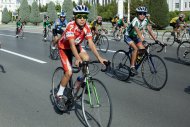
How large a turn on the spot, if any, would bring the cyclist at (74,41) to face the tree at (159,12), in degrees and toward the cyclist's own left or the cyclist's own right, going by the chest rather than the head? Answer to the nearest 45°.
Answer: approximately 135° to the cyclist's own left

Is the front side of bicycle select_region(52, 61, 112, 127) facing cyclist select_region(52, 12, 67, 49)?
no

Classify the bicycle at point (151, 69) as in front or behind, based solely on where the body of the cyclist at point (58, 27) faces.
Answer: in front

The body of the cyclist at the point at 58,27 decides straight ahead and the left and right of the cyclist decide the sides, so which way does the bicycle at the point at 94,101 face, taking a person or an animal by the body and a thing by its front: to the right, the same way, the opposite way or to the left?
the same way

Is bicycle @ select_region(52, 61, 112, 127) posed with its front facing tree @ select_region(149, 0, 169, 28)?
no

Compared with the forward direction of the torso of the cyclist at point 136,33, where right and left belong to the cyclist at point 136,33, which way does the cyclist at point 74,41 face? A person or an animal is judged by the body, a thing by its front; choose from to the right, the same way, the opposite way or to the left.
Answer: the same way

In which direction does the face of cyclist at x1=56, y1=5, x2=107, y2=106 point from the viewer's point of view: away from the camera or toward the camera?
toward the camera

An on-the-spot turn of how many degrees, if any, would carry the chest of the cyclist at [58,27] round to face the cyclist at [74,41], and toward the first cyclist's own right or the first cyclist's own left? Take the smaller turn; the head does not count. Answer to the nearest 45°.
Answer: approximately 45° to the first cyclist's own right

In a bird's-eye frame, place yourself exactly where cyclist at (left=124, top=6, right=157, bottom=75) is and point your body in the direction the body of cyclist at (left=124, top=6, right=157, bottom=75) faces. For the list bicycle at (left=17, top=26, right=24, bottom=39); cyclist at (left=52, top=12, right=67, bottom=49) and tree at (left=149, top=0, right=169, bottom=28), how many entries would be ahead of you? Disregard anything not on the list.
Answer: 0

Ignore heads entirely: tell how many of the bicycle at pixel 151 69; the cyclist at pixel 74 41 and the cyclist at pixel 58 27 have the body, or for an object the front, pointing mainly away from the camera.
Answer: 0

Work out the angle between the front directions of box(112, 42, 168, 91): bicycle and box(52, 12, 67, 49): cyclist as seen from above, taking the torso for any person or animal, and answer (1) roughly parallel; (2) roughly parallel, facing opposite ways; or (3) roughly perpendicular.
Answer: roughly parallel

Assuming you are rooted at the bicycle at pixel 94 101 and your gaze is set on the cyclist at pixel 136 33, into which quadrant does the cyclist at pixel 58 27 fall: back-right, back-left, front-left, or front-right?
front-left

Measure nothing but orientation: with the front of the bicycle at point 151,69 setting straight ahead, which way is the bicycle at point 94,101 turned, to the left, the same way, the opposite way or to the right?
the same way

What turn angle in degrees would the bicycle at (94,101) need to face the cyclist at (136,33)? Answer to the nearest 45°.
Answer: approximately 135° to its left

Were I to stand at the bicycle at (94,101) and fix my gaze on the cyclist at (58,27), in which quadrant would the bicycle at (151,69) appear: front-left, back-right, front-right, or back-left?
front-right
